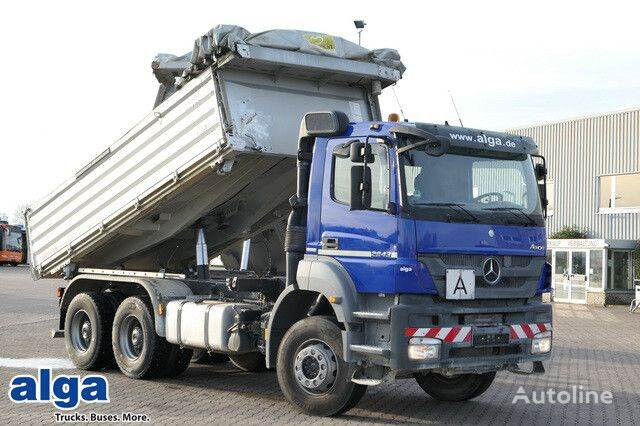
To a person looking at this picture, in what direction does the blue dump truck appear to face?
facing the viewer and to the right of the viewer

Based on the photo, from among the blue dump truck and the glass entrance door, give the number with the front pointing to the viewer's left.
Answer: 0

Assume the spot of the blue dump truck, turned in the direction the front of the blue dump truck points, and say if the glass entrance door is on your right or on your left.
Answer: on your left

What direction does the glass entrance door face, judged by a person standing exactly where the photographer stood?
facing the viewer

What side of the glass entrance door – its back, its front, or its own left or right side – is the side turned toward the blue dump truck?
front
